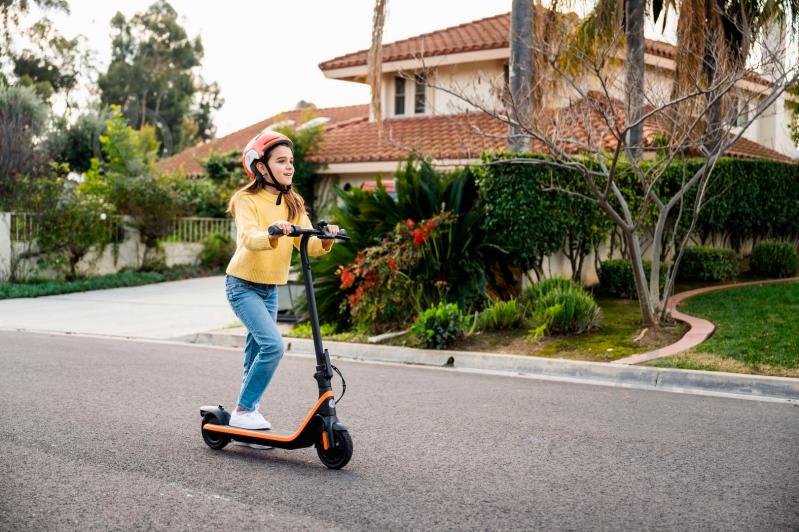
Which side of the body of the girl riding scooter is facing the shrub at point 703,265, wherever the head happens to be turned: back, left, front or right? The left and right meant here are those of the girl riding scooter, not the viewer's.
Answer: left

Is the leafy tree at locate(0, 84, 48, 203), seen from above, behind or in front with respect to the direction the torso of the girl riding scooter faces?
behind

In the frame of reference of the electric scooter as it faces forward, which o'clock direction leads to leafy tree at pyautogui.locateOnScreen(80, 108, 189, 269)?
The leafy tree is roughly at 7 o'clock from the electric scooter.

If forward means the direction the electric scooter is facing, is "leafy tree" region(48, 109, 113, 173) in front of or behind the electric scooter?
behind

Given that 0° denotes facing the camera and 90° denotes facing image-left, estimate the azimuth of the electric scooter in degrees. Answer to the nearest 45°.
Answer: approximately 315°

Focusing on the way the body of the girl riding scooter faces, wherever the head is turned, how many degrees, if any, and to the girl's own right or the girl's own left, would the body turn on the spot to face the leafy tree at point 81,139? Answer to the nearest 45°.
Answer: approximately 135° to the girl's own left

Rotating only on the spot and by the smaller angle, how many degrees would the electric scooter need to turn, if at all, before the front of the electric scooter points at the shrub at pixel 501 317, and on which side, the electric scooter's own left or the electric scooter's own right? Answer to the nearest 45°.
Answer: approximately 90° to the electric scooter's own left

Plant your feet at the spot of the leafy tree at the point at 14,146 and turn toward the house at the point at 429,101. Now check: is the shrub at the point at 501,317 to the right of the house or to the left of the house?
right

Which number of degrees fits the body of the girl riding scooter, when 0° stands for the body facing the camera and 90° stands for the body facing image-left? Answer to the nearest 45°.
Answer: approximately 315°

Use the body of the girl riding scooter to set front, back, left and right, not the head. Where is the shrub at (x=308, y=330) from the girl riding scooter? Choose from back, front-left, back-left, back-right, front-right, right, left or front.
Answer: back-left

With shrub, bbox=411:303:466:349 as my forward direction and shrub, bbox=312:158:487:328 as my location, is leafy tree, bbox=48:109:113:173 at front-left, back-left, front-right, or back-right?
back-right
